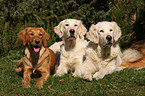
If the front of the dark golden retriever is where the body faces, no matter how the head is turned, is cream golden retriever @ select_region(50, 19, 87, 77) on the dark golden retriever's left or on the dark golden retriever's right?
on the dark golden retriever's left

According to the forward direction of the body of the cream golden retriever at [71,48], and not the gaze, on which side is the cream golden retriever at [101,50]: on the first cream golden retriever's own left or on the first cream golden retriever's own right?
on the first cream golden retriever's own left

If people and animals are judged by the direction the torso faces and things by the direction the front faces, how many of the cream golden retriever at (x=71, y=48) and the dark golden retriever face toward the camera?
2

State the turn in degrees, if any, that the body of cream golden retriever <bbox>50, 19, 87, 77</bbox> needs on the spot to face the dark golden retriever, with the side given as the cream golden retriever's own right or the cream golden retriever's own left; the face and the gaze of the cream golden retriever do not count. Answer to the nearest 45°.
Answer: approximately 45° to the cream golden retriever's own right

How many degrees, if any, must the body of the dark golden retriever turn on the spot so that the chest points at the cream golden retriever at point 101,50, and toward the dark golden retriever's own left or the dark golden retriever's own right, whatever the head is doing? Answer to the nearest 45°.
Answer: approximately 90° to the dark golden retriever's own left

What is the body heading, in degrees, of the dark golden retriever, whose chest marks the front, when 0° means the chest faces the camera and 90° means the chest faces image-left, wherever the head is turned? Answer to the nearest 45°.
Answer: approximately 0°

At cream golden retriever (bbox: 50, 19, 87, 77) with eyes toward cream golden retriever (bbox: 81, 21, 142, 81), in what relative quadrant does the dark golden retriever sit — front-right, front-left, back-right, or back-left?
back-right
